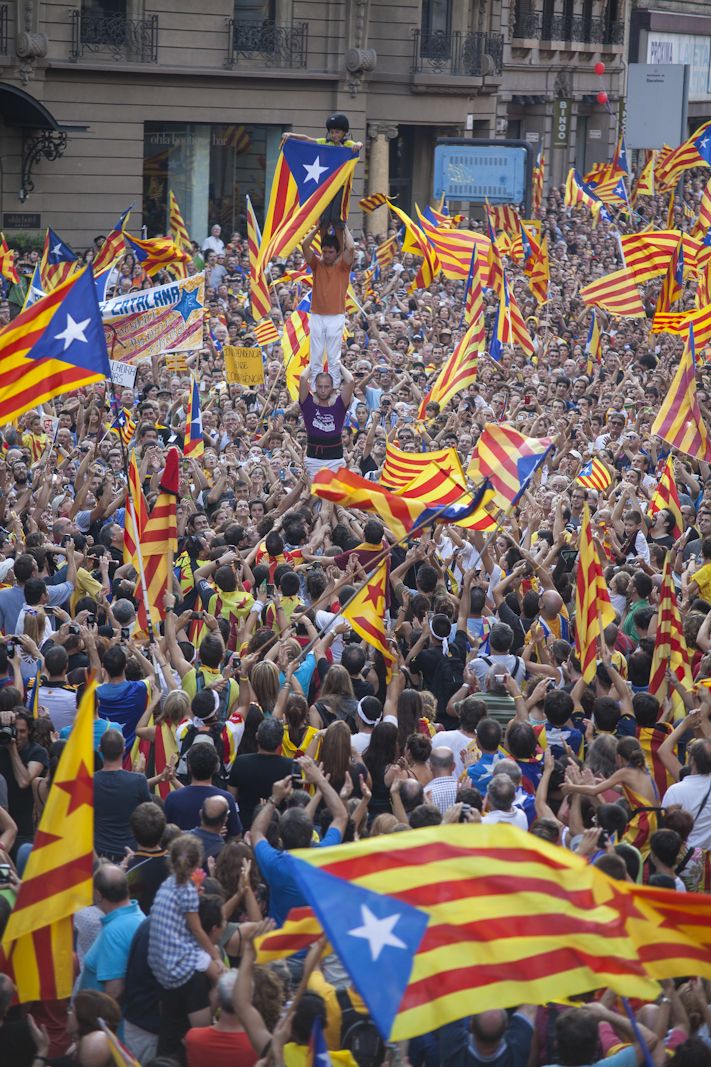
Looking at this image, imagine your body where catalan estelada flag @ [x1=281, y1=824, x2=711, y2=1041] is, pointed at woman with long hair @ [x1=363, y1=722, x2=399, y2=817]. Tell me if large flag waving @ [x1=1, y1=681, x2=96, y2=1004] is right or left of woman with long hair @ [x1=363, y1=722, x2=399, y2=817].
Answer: left

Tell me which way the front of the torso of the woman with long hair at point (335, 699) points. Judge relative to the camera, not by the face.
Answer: away from the camera

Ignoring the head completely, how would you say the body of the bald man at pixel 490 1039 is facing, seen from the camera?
away from the camera

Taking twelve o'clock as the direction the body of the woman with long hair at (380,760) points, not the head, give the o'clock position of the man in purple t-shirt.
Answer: The man in purple t-shirt is roughly at 12 o'clock from the woman with long hair.

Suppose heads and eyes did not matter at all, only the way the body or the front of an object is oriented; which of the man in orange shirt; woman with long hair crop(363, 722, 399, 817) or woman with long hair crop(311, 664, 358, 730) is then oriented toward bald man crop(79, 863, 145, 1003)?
the man in orange shirt

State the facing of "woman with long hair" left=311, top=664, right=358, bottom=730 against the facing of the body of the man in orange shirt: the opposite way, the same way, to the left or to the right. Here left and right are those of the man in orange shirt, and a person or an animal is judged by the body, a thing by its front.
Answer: the opposite way

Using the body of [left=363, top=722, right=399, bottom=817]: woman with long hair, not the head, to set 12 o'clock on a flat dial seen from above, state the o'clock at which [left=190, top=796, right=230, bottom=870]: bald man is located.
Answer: The bald man is roughly at 7 o'clock from the woman with long hair.

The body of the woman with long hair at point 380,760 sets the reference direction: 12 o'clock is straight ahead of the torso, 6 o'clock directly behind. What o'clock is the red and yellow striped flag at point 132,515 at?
The red and yellow striped flag is roughly at 11 o'clock from the woman with long hair.

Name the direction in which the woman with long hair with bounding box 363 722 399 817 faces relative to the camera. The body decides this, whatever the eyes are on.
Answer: away from the camera

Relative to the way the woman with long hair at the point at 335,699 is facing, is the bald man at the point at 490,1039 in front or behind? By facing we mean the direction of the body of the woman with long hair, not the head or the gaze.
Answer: behind

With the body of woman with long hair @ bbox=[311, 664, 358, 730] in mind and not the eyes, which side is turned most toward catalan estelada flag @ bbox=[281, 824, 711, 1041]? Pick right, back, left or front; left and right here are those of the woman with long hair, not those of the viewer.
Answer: back

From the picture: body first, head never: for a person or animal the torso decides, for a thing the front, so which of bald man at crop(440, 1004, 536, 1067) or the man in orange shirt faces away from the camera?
the bald man

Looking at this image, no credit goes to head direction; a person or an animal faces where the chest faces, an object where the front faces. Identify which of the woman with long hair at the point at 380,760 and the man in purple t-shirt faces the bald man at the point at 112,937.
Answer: the man in purple t-shirt
